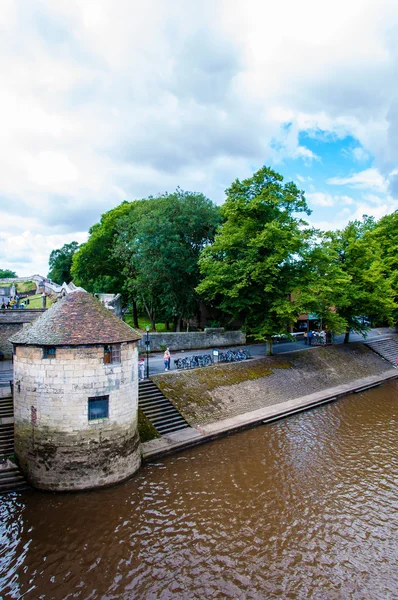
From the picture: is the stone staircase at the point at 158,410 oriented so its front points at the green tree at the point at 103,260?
no

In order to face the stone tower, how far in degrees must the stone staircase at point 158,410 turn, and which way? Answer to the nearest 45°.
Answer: approximately 90° to its right

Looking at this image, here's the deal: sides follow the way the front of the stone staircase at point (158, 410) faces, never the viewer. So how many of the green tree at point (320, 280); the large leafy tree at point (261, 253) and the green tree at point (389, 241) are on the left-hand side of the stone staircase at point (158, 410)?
3

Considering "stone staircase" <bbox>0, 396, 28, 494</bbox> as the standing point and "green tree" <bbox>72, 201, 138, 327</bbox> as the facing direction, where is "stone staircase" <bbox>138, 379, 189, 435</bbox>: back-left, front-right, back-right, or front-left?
front-right

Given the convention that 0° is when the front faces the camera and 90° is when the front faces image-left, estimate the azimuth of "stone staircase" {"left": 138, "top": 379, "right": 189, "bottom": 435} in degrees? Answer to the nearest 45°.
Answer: approximately 315°

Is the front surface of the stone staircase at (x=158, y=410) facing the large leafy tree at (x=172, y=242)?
no

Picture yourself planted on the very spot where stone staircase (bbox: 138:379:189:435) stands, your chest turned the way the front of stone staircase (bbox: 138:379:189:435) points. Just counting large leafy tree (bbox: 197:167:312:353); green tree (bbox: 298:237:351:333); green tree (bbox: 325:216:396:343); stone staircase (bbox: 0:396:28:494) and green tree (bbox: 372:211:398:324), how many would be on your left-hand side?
4

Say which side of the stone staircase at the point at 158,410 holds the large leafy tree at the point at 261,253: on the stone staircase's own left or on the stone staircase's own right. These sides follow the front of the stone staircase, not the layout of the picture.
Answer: on the stone staircase's own left

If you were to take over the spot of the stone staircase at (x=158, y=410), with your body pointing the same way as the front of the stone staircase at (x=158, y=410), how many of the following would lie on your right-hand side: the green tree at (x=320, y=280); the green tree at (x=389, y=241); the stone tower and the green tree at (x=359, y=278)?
1

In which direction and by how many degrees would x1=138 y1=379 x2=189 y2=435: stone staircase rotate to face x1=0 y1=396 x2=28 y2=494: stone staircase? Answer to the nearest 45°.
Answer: approximately 90° to its right

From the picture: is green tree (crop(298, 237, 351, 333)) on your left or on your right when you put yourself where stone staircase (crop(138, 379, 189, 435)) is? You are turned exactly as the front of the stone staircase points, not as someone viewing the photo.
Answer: on your left

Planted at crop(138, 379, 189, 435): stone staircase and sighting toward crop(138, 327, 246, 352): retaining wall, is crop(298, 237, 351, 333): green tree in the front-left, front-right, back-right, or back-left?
front-right

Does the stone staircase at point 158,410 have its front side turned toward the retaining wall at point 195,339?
no

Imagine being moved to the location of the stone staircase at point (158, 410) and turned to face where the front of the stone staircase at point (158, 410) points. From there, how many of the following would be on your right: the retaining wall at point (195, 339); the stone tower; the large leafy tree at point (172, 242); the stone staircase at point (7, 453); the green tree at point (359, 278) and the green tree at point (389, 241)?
2

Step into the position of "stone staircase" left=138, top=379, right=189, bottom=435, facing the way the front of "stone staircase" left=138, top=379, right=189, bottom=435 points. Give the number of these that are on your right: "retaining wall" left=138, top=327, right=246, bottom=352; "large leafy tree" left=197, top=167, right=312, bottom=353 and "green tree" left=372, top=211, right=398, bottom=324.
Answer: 0

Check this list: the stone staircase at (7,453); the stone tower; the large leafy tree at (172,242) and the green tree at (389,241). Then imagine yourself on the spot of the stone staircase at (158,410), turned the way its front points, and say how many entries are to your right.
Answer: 2

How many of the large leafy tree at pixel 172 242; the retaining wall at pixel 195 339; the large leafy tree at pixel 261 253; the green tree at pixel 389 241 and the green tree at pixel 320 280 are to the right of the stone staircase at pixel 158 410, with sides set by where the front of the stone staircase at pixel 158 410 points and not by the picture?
0

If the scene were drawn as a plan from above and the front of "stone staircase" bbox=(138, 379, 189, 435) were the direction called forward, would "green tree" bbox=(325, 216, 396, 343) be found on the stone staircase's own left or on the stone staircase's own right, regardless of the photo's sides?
on the stone staircase's own left
